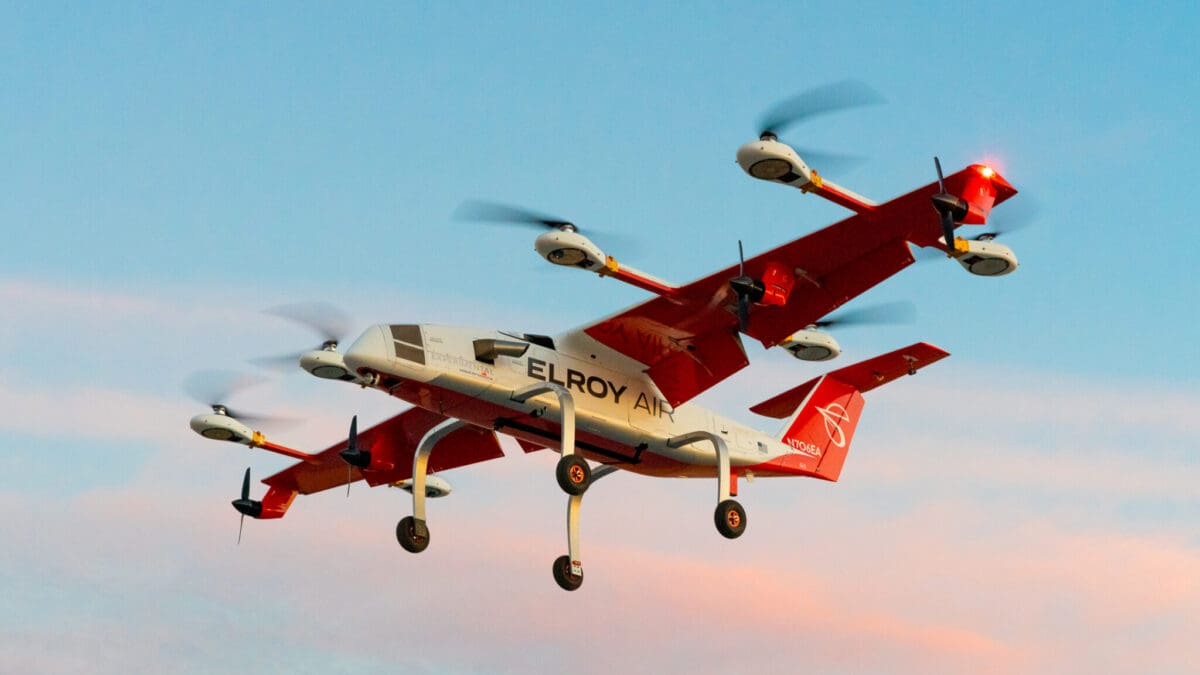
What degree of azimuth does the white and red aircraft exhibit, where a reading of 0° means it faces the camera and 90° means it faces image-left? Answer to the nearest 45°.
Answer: approximately 45°
